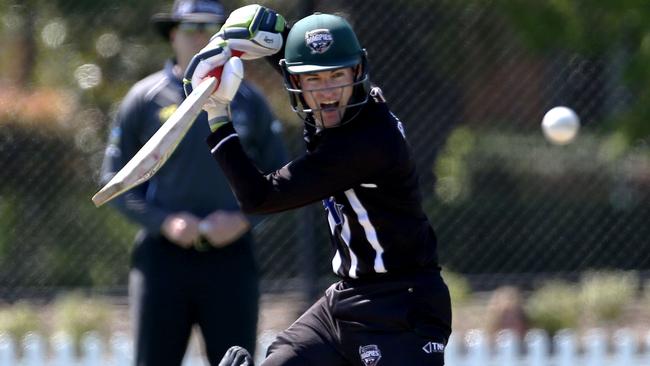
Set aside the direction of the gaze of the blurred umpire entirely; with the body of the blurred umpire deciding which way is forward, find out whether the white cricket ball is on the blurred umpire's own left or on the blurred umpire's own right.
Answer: on the blurred umpire's own left

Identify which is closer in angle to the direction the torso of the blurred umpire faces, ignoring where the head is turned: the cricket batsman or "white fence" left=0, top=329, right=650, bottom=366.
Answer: the cricket batsman
